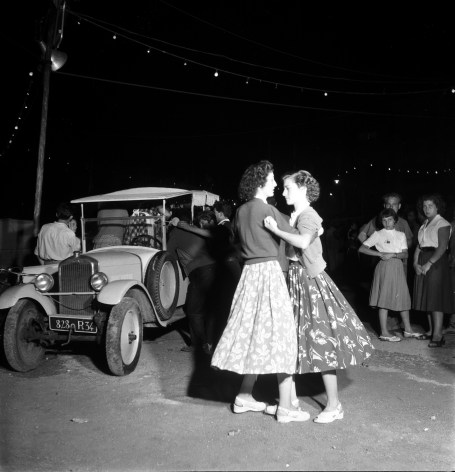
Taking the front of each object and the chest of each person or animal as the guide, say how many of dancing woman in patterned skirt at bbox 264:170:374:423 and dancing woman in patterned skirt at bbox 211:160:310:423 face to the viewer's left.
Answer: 1

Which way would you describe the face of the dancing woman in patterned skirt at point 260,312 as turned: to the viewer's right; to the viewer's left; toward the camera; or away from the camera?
to the viewer's right

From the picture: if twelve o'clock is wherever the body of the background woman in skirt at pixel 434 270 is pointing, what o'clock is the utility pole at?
The utility pole is roughly at 2 o'clock from the background woman in skirt.

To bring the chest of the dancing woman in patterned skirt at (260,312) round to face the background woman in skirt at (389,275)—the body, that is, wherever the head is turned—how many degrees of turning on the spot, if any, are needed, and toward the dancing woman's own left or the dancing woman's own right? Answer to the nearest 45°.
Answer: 0° — they already face them

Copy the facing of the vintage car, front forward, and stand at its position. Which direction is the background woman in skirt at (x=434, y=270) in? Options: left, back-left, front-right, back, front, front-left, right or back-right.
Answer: back-left

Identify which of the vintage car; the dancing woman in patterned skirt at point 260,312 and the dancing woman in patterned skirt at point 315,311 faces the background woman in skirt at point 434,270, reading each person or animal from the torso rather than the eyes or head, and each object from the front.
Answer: the dancing woman in patterned skirt at point 260,312

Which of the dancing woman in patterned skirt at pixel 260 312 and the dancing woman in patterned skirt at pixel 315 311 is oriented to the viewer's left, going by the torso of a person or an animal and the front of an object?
the dancing woman in patterned skirt at pixel 315 311

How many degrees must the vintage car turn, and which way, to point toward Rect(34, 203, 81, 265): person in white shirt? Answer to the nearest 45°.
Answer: approximately 135° to its right

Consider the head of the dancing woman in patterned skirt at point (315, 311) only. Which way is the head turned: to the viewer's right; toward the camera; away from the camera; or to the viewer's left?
to the viewer's left

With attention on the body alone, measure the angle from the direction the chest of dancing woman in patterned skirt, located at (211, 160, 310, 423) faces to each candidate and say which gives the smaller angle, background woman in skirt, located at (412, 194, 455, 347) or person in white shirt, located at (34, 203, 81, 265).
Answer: the background woman in skirt

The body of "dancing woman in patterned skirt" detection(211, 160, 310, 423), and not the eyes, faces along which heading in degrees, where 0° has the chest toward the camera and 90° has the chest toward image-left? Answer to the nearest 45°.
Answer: approximately 225°

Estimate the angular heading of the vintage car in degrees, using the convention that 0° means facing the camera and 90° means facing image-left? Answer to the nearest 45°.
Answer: approximately 45°

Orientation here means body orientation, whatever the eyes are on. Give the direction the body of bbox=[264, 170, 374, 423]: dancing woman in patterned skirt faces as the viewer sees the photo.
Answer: to the viewer's left

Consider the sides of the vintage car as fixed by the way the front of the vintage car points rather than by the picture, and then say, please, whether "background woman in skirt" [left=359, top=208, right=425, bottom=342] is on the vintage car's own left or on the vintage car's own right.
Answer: on the vintage car's own left

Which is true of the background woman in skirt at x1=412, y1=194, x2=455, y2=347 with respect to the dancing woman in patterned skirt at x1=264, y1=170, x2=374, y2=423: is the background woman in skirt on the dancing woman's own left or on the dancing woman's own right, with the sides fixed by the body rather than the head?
on the dancing woman's own right

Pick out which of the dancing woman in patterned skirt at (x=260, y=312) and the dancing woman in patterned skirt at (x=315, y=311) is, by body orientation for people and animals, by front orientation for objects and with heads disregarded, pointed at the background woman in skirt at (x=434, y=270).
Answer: the dancing woman in patterned skirt at (x=260, y=312)
